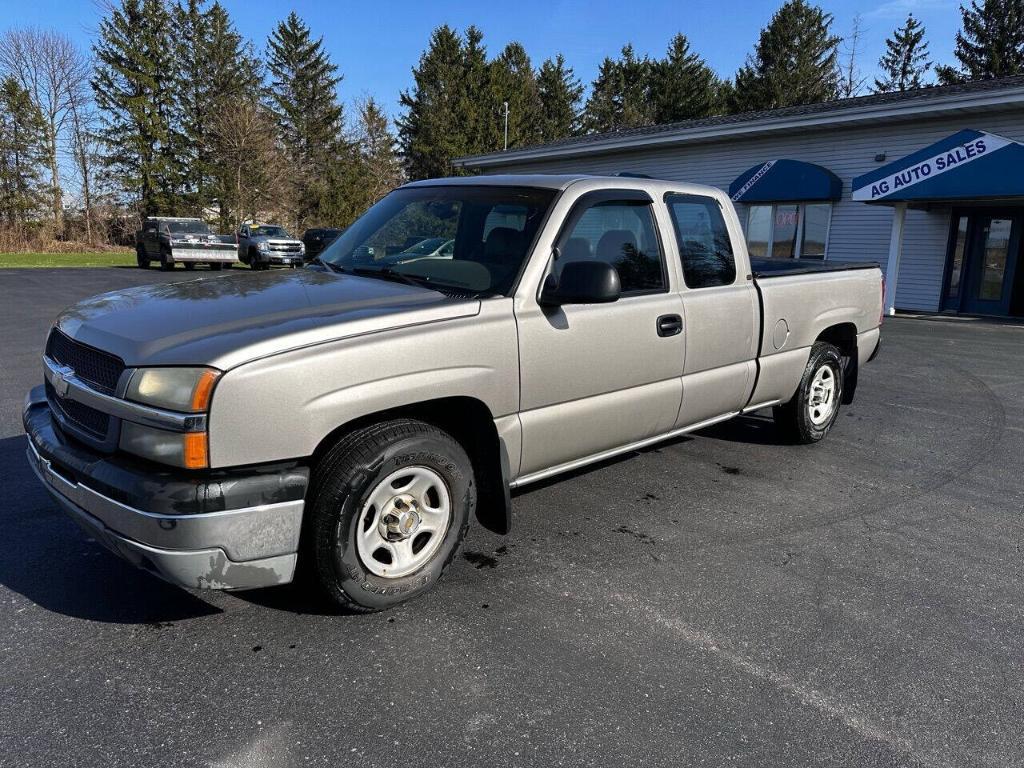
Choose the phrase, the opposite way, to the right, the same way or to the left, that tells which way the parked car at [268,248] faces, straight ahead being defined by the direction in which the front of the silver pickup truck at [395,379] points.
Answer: to the left

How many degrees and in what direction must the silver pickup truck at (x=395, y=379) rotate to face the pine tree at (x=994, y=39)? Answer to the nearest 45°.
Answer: approximately 180°

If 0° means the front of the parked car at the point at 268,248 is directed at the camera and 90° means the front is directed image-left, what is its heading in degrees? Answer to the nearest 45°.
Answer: approximately 315°

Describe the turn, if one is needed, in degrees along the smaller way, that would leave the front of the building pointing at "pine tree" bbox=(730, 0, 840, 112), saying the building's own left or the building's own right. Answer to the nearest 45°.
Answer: approximately 135° to the building's own right

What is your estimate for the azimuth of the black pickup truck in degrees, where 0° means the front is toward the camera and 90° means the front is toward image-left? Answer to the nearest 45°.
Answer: approximately 315°

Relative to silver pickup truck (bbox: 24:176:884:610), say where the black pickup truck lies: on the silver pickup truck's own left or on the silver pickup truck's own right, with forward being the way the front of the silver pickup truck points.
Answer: on the silver pickup truck's own right

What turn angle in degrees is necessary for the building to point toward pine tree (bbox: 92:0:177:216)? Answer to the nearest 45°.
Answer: approximately 90° to its right

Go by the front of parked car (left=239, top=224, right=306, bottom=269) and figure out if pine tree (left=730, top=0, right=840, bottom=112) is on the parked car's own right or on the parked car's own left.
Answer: on the parked car's own left

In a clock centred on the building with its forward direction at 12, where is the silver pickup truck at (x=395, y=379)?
The silver pickup truck is roughly at 11 o'clock from the building.

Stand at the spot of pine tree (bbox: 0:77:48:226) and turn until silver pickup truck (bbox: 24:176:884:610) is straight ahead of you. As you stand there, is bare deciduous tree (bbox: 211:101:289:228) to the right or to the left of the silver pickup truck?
left

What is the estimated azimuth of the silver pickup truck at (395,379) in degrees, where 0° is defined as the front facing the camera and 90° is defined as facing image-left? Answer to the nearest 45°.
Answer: approximately 45°

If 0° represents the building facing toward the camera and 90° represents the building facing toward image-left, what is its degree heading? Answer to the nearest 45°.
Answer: approximately 45°
